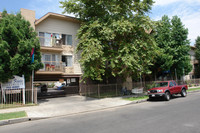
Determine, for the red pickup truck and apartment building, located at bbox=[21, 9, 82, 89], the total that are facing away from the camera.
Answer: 0

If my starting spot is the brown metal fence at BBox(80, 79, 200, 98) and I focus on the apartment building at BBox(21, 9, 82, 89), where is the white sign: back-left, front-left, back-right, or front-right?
front-left

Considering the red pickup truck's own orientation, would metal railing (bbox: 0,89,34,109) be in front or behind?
in front

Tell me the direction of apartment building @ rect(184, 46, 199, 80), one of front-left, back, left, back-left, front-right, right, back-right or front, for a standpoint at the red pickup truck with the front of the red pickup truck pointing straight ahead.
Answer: back-right

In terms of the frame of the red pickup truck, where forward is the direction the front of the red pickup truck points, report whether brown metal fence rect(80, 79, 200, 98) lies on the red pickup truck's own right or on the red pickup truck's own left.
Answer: on the red pickup truck's own right

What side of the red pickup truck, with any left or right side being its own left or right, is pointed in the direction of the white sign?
front

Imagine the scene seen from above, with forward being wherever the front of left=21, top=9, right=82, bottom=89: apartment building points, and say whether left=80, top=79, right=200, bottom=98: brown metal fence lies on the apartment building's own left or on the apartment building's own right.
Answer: on the apartment building's own left

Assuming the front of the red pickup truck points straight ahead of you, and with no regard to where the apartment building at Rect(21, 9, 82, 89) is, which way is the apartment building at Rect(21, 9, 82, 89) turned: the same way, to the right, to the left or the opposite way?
to the left

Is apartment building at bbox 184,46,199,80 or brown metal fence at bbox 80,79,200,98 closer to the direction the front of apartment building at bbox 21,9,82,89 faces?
the brown metal fence

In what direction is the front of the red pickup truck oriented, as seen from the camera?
facing the viewer and to the left of the viewer

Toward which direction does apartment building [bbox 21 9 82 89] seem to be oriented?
toward the camera

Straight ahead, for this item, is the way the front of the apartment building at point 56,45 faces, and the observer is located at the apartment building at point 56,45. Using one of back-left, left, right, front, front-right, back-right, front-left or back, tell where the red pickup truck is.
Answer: front-left
